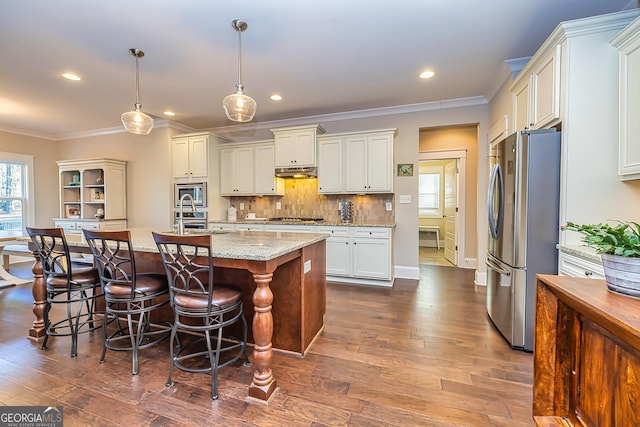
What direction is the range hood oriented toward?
toward the camera

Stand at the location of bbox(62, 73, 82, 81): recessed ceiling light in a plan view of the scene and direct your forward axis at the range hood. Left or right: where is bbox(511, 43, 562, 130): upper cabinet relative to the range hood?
right

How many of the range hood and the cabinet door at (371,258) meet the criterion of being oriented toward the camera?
2

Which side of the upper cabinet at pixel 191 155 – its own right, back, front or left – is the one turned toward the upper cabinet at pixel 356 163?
left

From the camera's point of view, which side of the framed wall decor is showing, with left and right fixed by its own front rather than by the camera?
front

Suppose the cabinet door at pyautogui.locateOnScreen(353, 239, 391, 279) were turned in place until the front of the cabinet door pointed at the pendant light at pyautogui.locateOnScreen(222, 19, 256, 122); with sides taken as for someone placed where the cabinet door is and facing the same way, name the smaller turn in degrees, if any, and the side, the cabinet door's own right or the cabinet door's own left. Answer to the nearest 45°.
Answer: approximately 45° to the cabinet door's own right

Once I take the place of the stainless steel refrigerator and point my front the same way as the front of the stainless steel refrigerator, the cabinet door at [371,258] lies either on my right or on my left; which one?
on my right

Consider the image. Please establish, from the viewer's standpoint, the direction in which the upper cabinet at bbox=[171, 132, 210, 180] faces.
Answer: facing the viewer and to the left of the viewer

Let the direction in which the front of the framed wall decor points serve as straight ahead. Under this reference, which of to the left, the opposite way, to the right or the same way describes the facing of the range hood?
the same way

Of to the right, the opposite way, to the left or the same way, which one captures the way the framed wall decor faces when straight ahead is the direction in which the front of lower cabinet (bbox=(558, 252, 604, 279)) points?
to the left

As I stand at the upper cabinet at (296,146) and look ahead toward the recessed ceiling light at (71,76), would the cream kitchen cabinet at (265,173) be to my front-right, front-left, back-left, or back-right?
front-right

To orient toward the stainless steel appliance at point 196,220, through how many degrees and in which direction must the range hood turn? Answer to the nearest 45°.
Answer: approximately 90° to its right

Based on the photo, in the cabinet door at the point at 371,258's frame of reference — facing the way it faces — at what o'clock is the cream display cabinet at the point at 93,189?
The cream display cabinet is roughly at 3 o'clock from the cabinet door.

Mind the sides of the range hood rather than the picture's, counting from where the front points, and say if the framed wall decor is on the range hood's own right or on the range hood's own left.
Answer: on the range hood's own left

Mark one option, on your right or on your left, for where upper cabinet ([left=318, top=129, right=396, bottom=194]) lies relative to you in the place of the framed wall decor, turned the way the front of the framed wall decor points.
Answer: on your right

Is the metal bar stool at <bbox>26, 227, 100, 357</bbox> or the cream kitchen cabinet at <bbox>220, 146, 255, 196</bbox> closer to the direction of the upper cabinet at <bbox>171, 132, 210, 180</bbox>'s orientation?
the metal bar stool

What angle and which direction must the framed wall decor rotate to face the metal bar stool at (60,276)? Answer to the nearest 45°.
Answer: approximately 45° to its right

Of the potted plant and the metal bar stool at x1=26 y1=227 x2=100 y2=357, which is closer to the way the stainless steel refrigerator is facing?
the metal bar stool

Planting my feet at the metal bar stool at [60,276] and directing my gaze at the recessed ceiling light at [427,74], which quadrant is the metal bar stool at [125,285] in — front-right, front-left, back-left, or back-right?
front-right
